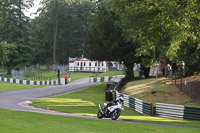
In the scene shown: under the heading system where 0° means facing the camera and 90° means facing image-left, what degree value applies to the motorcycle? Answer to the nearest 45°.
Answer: approximately 315°

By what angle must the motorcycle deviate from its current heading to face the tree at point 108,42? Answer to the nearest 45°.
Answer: approximately 135° to its left

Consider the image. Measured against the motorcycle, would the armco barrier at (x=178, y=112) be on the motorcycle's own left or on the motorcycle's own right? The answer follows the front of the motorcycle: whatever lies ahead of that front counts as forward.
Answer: on the motorcycle's own left

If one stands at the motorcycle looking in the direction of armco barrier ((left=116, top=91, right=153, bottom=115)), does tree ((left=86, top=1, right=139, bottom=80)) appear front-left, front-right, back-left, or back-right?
front-left
